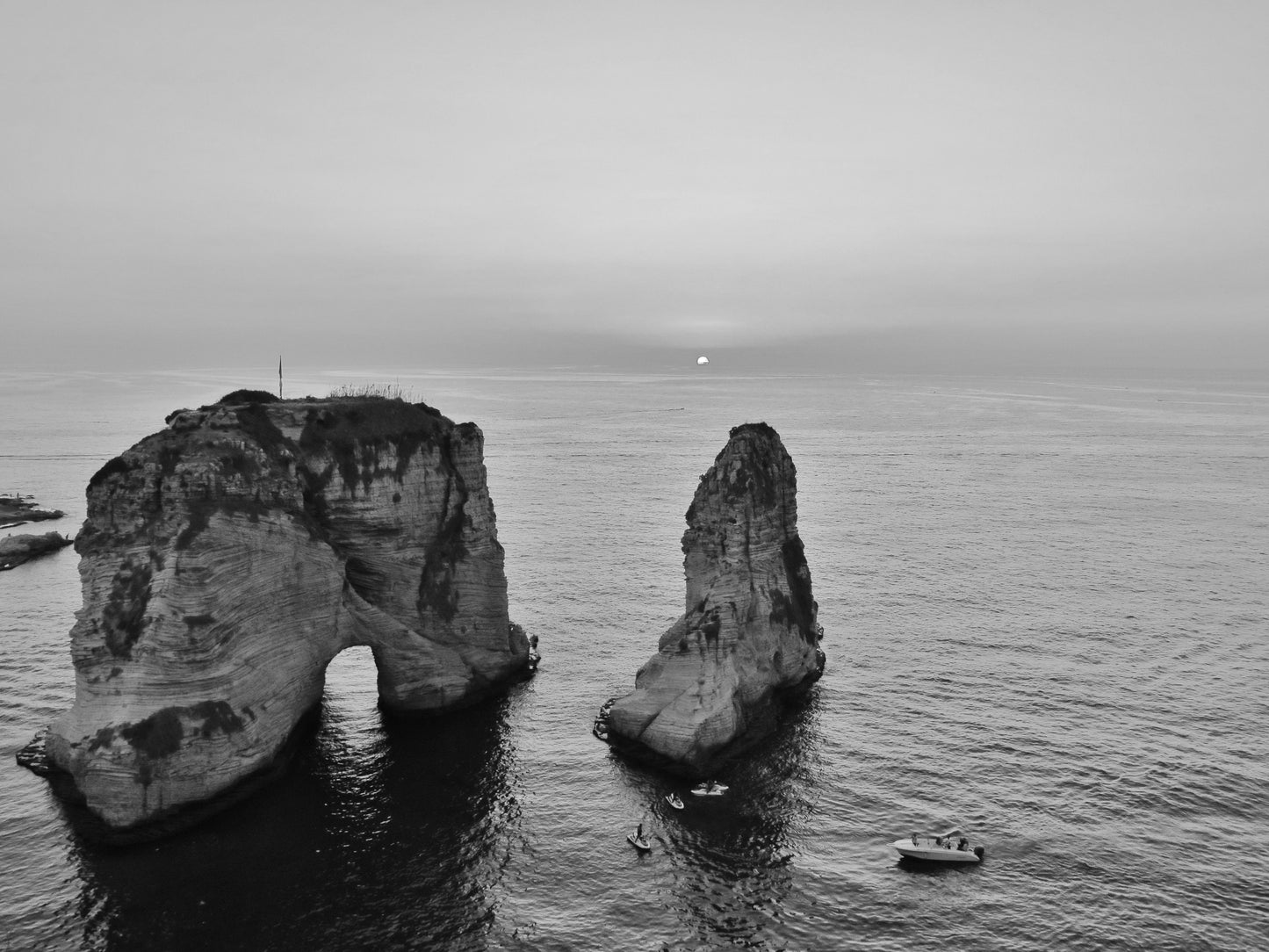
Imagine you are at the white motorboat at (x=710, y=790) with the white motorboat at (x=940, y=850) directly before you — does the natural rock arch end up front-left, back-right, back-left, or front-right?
back-right

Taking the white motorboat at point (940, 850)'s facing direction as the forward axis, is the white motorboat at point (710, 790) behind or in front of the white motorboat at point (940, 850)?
in front

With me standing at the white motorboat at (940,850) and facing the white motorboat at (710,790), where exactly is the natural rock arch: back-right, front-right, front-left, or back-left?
front-left

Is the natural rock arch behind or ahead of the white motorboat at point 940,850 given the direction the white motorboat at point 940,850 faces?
ahead

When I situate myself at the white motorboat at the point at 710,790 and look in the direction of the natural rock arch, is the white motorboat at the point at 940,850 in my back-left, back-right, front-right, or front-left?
back-left

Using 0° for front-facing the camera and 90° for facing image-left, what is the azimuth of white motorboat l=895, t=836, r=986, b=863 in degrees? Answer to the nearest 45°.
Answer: approximately 90°
